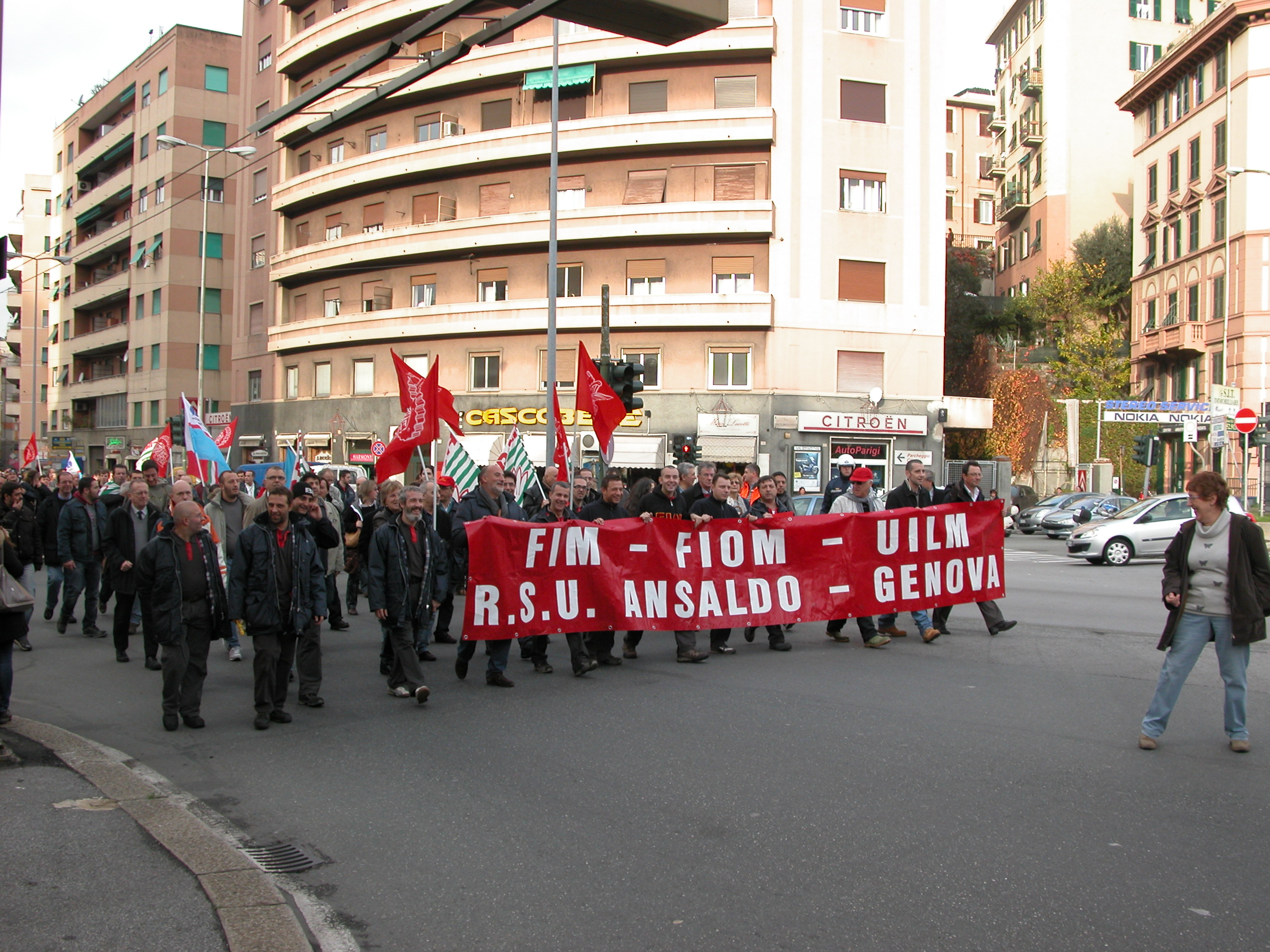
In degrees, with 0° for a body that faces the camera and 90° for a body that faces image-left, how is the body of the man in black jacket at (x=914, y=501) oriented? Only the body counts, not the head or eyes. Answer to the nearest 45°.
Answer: approximately 315°

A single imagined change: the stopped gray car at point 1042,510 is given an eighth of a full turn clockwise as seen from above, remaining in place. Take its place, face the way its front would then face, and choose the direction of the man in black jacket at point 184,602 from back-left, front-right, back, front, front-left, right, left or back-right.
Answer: left

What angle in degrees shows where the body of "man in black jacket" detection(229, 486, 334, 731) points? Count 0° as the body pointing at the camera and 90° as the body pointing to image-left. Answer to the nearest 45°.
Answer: approximately 0°

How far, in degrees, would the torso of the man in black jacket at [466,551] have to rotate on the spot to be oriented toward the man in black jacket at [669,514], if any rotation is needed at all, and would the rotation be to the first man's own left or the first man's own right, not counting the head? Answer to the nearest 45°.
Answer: approximately 90° to the first man's own left
